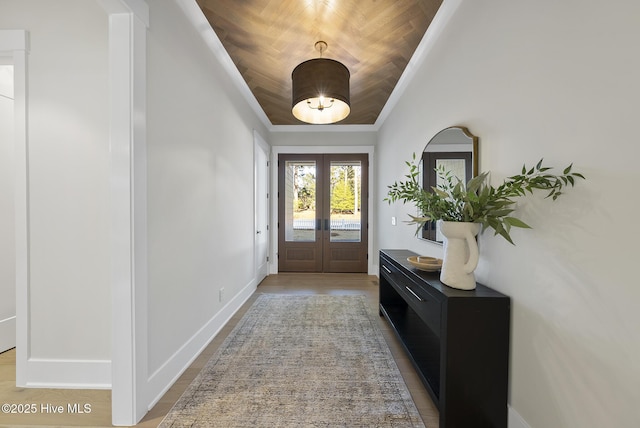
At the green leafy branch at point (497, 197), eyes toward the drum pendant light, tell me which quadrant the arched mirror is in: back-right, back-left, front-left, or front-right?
front-right

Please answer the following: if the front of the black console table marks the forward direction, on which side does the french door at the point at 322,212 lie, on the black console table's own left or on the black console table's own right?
on the black console table's own right

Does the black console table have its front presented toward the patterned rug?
yes

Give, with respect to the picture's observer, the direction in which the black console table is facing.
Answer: facing to the left of the viewer

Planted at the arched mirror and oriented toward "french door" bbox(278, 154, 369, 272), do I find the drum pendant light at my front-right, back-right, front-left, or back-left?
front-left
